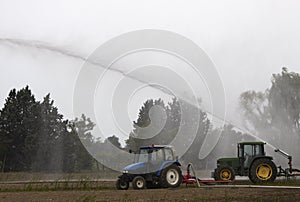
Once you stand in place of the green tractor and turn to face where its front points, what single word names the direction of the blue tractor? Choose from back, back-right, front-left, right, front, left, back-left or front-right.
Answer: front-left

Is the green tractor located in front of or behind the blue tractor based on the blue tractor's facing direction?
behind

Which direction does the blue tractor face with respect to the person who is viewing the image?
facing the viewer and to the left of the viewer

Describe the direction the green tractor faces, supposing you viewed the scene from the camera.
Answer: facing to the left of the viewer

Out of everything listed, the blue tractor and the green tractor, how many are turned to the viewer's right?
0
